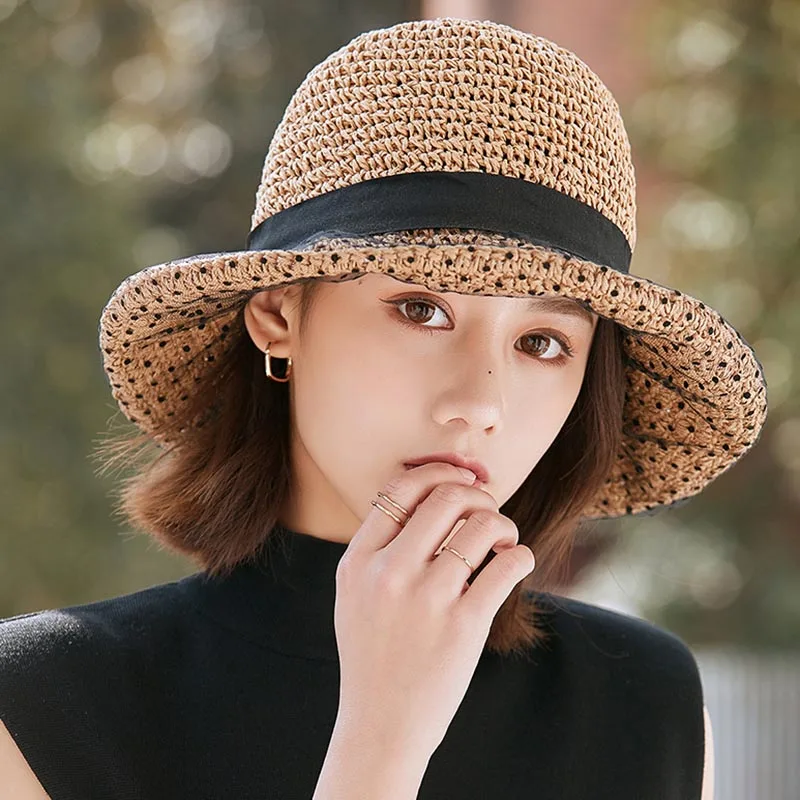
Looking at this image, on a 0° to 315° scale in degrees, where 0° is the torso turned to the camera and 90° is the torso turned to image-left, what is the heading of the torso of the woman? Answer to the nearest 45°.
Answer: approximately 0°
